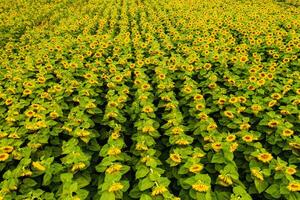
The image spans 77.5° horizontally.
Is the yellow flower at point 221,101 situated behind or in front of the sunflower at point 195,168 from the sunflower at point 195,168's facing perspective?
behind

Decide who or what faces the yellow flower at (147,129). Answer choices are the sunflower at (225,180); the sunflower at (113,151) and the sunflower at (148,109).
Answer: the sunflower at (148,109)

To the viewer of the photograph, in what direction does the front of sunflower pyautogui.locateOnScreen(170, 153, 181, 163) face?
facing the viewer

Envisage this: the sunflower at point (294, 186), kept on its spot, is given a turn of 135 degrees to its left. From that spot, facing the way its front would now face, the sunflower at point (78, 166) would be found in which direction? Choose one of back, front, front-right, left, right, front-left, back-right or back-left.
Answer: back

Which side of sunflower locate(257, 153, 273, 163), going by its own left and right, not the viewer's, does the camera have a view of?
front

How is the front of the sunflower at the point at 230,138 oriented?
toward the camera

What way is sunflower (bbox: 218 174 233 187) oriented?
toward the camera
